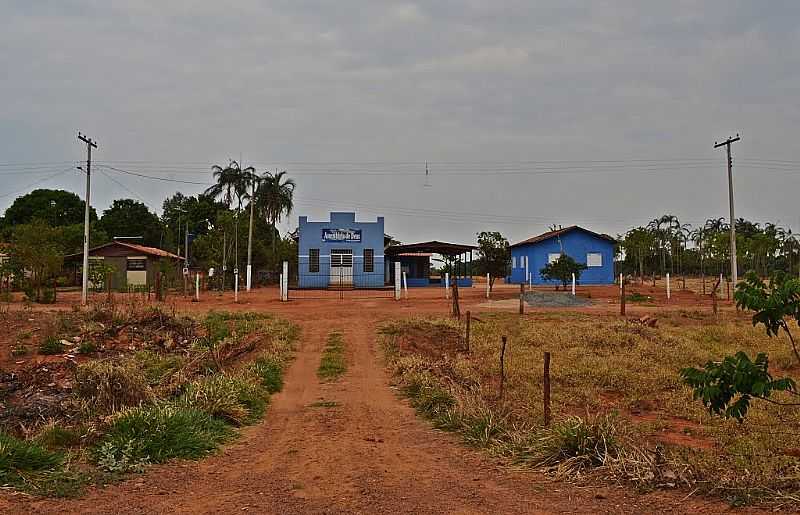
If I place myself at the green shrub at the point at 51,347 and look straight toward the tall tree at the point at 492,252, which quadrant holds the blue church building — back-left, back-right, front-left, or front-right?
front-left

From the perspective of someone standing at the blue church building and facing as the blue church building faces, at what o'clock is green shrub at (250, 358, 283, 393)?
The green shrub is roughly at 12 o'clock from the blue church building.

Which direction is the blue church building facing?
toward the camera

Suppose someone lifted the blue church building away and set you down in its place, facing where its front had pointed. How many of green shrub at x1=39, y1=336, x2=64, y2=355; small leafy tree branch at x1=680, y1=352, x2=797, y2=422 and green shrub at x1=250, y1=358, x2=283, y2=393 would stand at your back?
0

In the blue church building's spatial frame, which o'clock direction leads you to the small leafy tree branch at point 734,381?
The small leafy tree branch is roughly at 12 o'clock from the blue church building.

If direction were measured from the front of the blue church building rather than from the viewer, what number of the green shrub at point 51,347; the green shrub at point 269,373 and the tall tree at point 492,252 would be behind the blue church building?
0

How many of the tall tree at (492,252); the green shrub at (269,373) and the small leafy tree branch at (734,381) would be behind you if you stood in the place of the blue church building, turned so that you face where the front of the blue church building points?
0

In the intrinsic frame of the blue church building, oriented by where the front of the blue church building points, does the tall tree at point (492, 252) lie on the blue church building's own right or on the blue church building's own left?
on the blue church building's own left

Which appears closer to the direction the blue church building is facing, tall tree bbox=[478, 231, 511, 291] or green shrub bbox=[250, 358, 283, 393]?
the green shrub

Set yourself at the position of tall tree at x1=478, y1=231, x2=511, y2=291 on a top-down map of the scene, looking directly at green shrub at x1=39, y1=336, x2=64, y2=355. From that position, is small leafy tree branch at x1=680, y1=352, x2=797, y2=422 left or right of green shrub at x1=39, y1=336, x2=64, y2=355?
left
